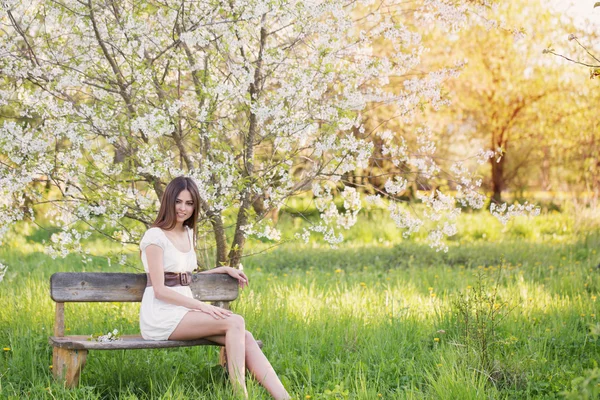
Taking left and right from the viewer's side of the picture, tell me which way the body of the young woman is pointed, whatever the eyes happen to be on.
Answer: facing the viewer and to the right of the viewer

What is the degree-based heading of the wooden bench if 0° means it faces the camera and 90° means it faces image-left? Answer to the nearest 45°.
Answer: approximately 0°
